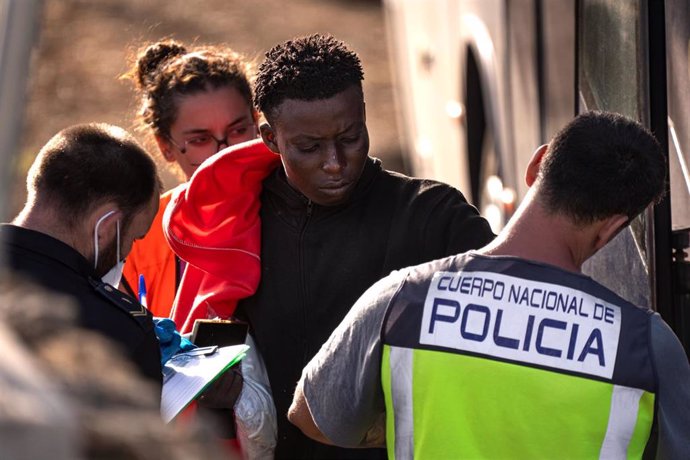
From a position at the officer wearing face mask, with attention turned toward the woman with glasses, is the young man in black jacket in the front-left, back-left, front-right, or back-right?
front-right

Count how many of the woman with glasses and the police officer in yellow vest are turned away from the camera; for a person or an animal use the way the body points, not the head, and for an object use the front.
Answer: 1

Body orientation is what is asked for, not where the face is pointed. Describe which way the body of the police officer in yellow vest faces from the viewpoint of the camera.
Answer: away from the camera

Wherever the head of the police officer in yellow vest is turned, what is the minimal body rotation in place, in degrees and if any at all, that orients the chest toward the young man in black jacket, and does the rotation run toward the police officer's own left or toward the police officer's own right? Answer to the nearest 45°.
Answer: approximately 45° to the police officer's own left

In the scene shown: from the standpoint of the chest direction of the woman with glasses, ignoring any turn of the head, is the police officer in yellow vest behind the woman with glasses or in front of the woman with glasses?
in front

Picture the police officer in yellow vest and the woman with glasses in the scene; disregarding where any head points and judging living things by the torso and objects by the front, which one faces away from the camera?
the police officer in yellow vest

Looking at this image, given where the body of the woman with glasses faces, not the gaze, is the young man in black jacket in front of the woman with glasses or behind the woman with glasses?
in front

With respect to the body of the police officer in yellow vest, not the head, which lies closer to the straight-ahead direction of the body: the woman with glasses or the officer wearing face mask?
the woman with glasses

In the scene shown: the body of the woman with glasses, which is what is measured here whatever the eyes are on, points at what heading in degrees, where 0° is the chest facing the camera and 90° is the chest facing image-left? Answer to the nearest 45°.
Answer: approximately 315°

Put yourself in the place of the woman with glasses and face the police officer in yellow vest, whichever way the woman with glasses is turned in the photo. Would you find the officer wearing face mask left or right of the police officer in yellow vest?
right

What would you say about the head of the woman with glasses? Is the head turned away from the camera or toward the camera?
toward the camera
